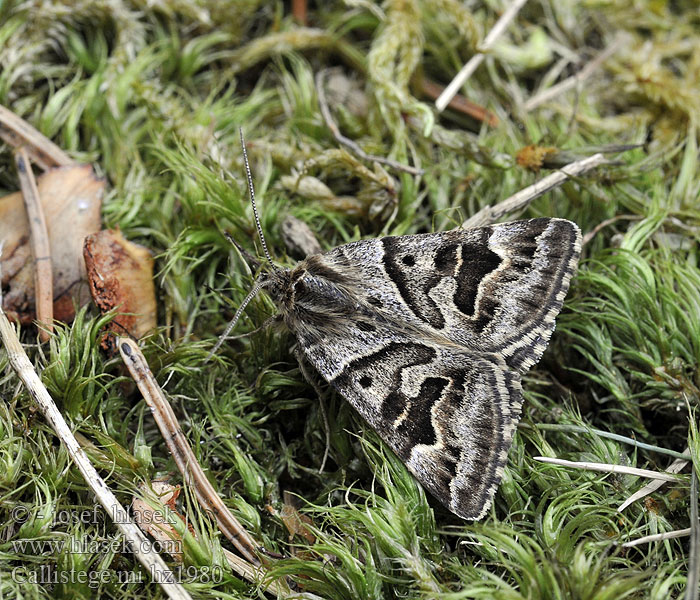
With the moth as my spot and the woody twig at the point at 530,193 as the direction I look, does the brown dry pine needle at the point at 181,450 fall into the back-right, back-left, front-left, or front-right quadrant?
back-left

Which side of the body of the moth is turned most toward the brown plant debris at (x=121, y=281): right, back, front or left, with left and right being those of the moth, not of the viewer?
front

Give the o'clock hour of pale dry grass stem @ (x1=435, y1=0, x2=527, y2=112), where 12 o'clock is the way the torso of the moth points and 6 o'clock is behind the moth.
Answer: The pale dry grass stem is roughly at 3 o'clock from the moth.

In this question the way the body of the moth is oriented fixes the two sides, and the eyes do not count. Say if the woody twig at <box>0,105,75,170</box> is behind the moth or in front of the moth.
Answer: in front

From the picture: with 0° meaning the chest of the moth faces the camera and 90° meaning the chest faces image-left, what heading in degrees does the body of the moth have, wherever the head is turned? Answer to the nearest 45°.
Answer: approximately 90°
